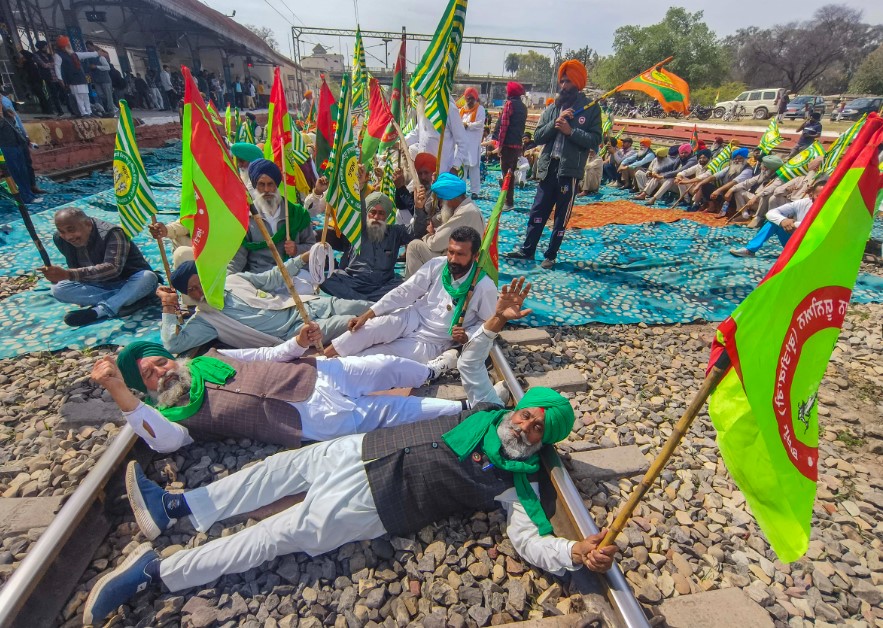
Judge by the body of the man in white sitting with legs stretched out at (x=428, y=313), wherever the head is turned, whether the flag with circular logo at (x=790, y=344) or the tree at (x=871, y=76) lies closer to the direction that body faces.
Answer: the flag with circular logo

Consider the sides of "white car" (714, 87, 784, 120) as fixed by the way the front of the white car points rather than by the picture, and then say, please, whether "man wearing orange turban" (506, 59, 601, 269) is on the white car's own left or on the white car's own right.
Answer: on the white car's own left

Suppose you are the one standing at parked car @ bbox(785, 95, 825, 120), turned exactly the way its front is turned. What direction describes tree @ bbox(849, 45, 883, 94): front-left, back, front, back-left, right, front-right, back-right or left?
back-right

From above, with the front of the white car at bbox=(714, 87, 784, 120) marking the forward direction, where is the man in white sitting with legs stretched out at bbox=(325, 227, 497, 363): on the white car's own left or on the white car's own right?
on the white car's own left

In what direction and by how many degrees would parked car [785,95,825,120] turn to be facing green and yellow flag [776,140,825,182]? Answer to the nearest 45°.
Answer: approximately 45° to its left

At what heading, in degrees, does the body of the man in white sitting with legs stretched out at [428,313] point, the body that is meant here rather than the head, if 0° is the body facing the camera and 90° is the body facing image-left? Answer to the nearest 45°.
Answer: approximately 45°

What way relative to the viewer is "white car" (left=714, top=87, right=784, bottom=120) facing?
to the viewer's left

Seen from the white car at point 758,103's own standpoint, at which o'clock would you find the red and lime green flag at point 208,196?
The red and lime green flag is roughly at 9 o'clock from the white car.

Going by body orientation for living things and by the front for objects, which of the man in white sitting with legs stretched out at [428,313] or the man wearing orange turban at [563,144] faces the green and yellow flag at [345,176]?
the man wearing orange turban

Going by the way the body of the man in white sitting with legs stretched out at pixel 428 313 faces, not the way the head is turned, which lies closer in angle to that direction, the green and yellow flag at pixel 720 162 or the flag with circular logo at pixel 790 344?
the flag with circular logo

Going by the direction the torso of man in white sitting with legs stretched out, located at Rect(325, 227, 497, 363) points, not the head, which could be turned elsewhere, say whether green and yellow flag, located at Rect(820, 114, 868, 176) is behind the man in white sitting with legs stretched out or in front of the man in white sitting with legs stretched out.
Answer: behind
